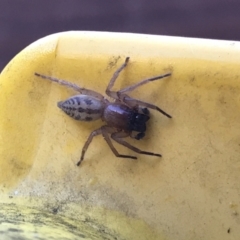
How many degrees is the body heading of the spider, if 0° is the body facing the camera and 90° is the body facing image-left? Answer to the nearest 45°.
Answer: approximately 270°
